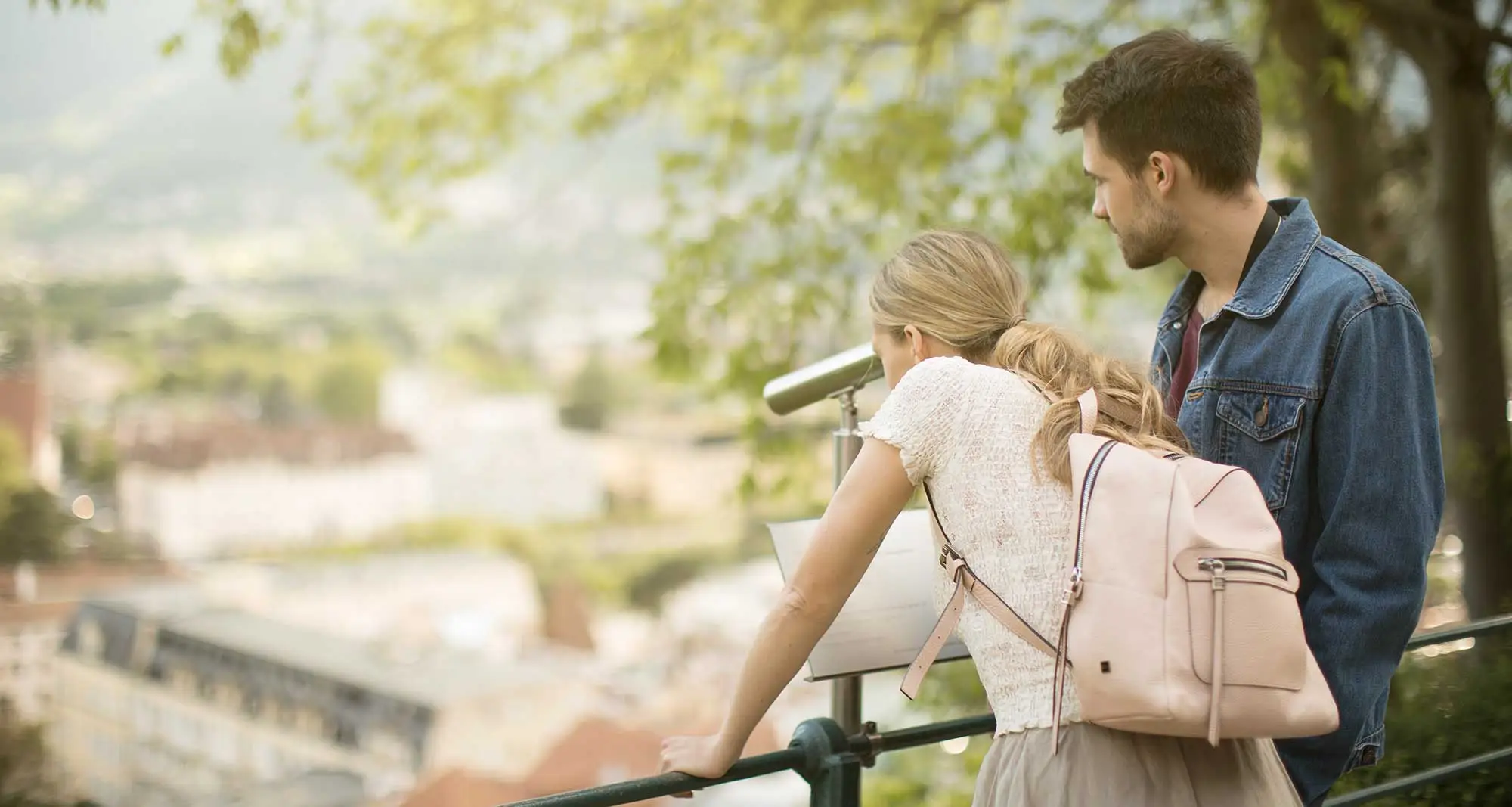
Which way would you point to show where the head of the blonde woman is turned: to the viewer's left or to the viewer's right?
to the viewer's left

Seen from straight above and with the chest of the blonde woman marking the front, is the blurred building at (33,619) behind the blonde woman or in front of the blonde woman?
in front

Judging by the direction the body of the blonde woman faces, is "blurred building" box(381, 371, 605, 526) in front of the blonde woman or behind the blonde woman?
in front

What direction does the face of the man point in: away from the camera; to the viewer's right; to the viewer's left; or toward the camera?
to the viewer's left

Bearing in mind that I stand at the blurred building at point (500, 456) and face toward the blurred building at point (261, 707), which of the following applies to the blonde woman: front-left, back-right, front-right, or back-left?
front-left

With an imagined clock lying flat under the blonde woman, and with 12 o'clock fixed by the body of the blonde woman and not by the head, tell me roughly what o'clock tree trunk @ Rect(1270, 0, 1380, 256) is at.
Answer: The tree trunk is roughly at 2 o'clock from the blonde woman.

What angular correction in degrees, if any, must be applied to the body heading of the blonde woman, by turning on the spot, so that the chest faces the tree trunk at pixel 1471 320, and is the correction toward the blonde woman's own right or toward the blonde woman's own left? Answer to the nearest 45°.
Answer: approximately 90° to the blonde woman's own right

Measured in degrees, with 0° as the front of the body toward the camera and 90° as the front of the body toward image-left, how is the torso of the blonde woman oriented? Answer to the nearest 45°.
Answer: approximately 135°

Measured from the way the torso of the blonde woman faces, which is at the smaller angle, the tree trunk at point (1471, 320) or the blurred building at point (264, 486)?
the blurred building

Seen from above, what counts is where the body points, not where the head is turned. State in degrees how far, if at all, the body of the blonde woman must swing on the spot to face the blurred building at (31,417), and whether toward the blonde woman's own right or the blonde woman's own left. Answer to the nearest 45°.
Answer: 0° — they already face it
